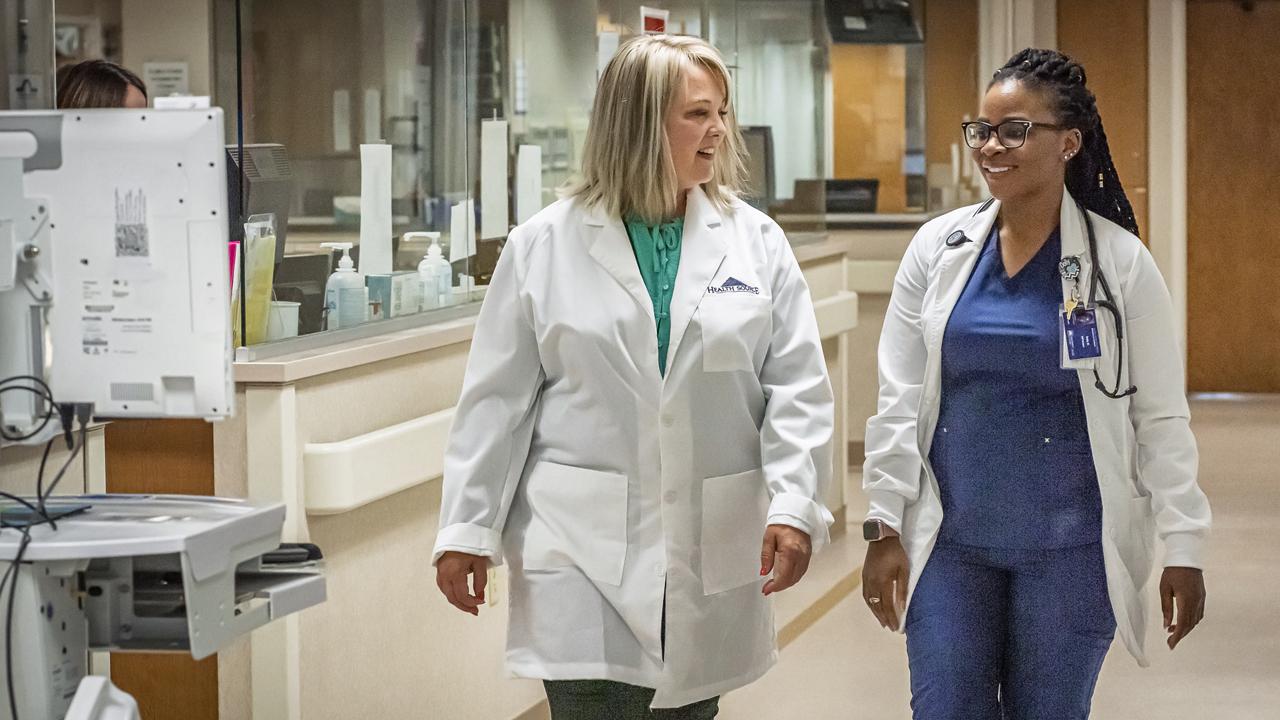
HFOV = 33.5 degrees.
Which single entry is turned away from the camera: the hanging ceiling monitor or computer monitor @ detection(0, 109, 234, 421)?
the computer monitor

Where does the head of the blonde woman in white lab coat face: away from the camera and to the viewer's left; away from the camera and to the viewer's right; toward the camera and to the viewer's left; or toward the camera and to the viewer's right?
toward the camera and to the viewer's right

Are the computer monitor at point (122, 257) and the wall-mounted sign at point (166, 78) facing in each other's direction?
yes

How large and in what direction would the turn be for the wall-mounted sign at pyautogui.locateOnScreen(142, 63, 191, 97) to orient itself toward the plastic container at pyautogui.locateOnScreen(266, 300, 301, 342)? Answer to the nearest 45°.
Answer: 0° — it already faces it

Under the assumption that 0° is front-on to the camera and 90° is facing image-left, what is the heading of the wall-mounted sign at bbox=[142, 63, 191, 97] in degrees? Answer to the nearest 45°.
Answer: approximately 0°

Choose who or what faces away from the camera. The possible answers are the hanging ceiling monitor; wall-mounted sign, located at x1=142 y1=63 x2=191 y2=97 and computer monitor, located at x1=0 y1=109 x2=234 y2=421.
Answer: the computer monitor

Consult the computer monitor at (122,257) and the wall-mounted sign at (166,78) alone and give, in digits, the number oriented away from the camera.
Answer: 1

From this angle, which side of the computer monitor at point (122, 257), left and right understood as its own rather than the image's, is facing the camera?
back
